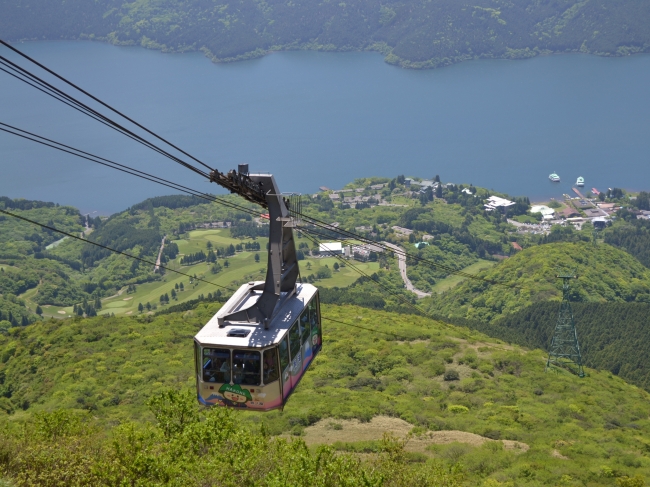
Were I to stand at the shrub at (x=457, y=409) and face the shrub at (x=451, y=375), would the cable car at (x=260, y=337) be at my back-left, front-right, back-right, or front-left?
back-left

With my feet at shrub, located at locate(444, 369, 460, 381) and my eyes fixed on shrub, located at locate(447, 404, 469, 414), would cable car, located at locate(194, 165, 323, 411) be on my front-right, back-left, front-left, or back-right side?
front-right
